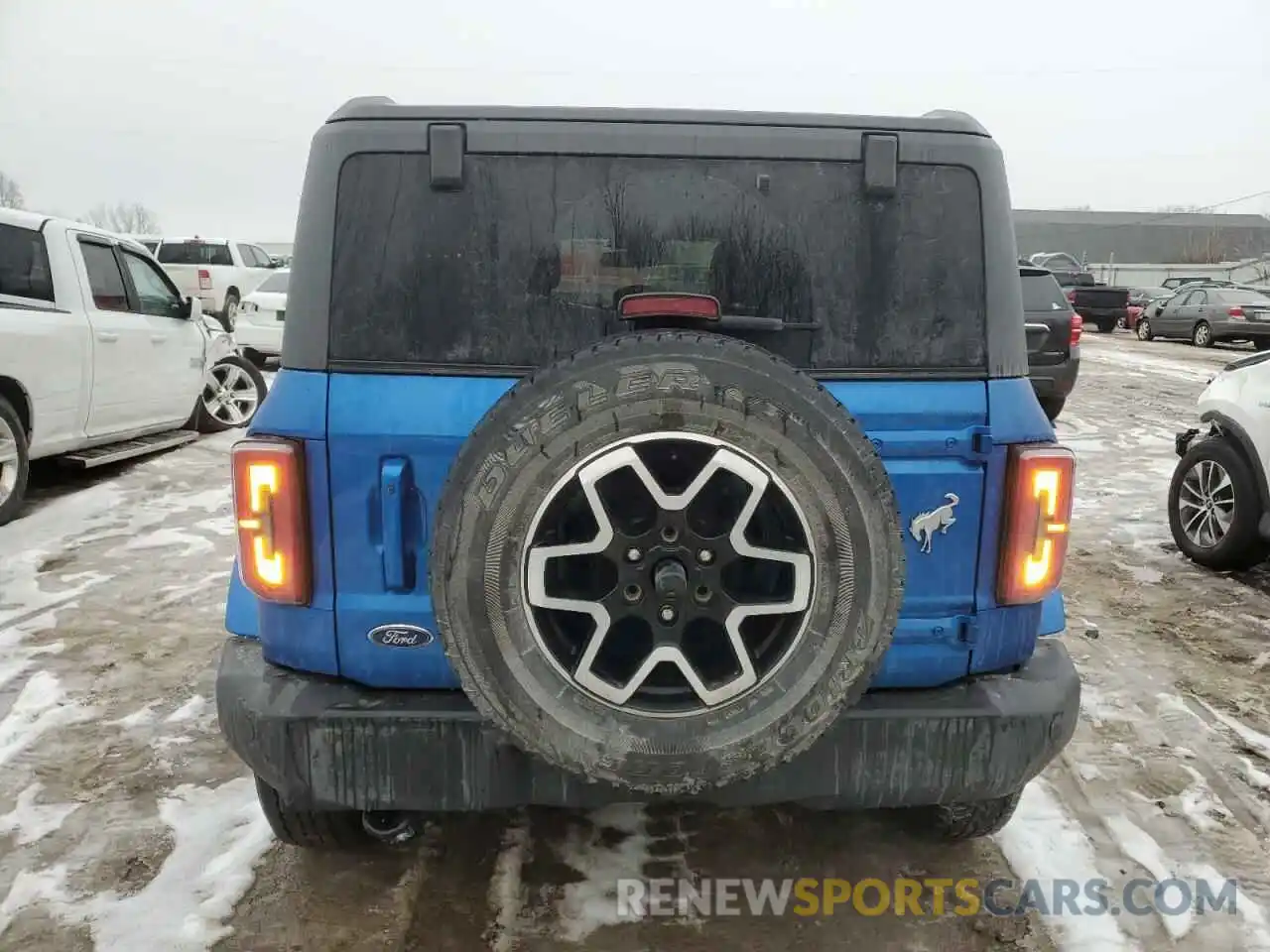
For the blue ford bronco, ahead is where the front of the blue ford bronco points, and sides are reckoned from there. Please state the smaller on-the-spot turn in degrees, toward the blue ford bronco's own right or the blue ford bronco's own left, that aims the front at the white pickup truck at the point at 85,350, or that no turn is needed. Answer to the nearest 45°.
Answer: approximately 45° to the blue ford bronco's own left

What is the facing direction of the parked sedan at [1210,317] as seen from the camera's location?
facing away from the viewer and to the left of the viewer

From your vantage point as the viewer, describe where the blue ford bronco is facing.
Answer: facing away from the viewer

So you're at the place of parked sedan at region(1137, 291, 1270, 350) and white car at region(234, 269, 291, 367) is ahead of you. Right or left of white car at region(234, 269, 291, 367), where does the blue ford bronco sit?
left

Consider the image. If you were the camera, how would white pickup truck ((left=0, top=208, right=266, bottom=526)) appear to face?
facing away from the viewer and to the right of the viewer

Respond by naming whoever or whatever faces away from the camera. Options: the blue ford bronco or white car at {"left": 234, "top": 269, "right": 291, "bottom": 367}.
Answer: the blue ford bronco

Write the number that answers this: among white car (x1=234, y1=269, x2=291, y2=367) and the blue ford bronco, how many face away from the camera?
1

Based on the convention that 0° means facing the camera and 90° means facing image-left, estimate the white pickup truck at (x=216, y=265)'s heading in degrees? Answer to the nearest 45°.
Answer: approximately 225°
